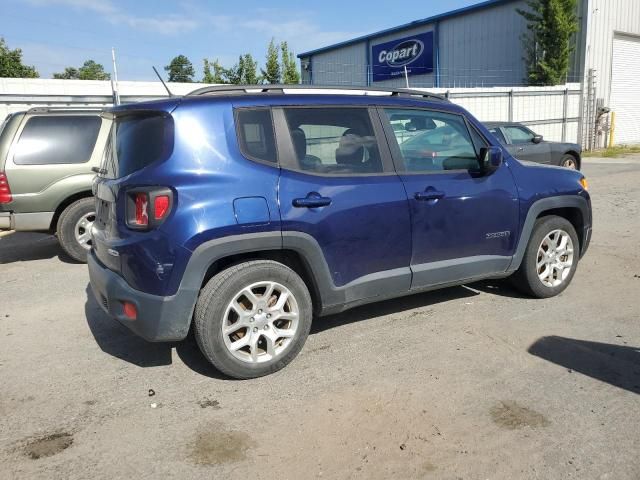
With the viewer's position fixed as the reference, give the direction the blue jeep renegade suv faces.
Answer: facing away from the viewer and to the right of the viewer

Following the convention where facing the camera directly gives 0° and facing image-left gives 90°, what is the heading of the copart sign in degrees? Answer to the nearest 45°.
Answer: approximately 45°

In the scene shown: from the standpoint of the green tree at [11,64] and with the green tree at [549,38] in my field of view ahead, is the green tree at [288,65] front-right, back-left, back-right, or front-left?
front-left

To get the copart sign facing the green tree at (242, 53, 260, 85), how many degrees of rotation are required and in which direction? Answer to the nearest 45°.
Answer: approximately 45° to its right

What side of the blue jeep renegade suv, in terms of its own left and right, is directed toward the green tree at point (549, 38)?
front

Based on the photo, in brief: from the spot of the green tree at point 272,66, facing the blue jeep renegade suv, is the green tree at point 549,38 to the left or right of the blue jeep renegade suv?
left

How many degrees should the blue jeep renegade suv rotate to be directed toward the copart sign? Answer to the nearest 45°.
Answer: approximately 45° to its left

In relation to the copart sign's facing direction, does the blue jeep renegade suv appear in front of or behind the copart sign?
in front

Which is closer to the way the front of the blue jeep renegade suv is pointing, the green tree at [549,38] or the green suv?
the green tree

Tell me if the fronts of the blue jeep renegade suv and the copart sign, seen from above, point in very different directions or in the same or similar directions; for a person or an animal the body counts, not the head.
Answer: very different directions

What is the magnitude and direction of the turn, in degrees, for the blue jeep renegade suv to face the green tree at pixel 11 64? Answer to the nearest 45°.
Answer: approximately 90° to its left

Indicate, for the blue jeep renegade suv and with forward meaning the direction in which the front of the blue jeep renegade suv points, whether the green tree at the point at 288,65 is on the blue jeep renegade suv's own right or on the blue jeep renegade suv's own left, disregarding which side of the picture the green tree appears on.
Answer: on the blue jeep renegade suv's own left
